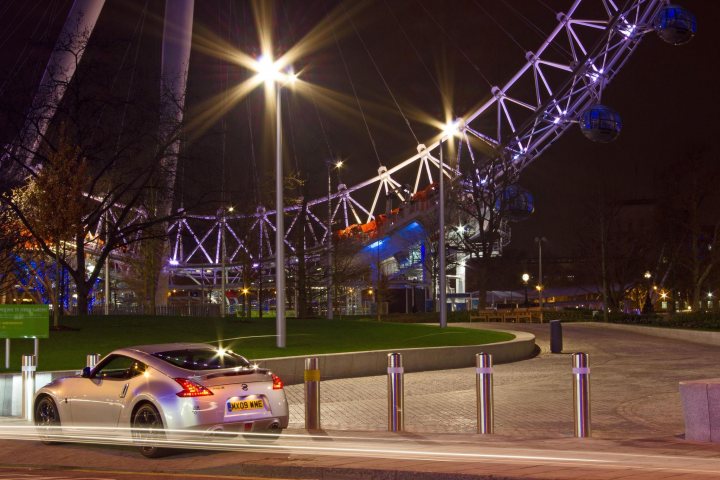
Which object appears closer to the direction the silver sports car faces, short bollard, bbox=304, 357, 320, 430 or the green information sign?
the green information sign

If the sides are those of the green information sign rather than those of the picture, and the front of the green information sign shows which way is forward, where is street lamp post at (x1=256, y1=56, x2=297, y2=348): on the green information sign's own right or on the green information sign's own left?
on the green information sign's own left

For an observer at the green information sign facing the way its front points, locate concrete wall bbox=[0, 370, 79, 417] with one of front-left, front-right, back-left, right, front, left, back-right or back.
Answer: front

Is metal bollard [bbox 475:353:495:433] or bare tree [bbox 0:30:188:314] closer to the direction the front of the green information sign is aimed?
the metal bollard

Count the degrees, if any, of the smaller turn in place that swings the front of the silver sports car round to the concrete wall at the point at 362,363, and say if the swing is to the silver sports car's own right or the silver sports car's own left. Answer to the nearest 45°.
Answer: approximately 90° to the silver sports car's own right

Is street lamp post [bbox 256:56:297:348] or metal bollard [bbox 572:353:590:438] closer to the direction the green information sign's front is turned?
the metal bollard

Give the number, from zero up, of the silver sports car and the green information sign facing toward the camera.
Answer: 1

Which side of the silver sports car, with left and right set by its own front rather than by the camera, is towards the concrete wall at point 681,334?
right

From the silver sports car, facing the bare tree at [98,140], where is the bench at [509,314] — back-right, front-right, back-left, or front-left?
front-right

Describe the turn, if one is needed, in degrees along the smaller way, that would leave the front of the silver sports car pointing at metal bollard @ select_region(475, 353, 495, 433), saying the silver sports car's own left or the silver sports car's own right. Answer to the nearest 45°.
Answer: approximately 135° to the silver sports car's own right

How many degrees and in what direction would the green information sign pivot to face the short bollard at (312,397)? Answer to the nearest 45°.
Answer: approximately 45° to its left

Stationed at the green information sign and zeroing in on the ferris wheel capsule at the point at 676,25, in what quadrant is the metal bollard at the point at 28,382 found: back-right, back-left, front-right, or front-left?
back-right

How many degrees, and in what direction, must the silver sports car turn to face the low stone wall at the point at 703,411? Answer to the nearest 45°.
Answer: approximately 135° to its right

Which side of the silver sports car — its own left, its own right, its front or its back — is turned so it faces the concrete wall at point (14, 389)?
front

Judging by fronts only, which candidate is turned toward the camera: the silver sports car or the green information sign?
the green information sign

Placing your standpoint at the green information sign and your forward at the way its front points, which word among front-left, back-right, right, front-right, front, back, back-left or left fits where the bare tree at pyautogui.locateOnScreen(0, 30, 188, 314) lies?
back

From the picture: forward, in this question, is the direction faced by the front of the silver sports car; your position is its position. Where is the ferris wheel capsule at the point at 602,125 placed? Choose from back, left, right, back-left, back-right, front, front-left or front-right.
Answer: right

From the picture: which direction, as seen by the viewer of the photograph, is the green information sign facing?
facing the viewer

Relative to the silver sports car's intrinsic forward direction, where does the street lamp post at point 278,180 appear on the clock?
The street lamp post is roughly at 2 o'clock from the silver sports car.

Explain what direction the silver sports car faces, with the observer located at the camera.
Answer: facing away from the viewer and to the left of the viewer
